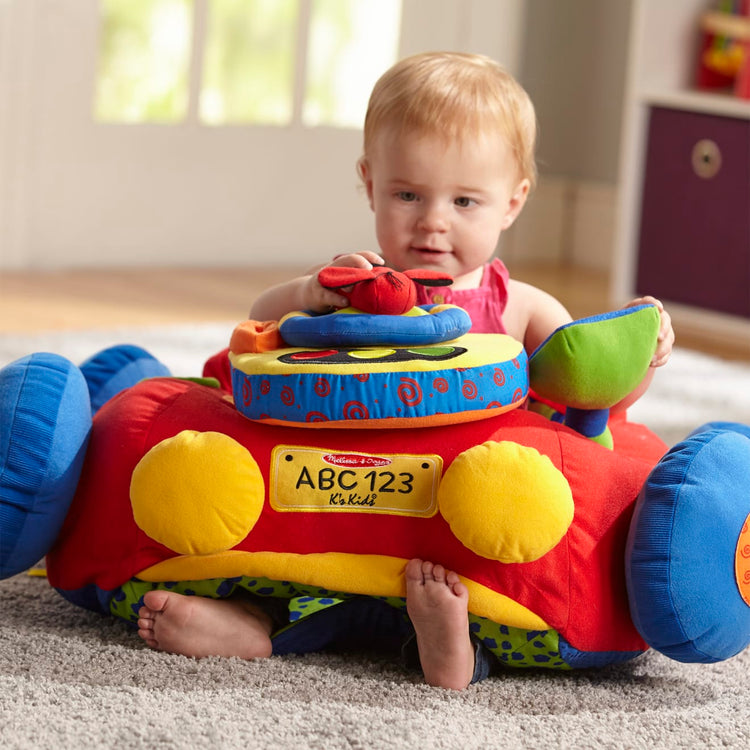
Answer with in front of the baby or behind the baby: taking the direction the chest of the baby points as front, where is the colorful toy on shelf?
behind

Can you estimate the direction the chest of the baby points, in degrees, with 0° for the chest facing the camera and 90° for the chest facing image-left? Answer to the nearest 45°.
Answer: approximately 0°

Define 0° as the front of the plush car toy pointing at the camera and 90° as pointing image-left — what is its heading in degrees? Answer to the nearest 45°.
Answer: approximately 0°
